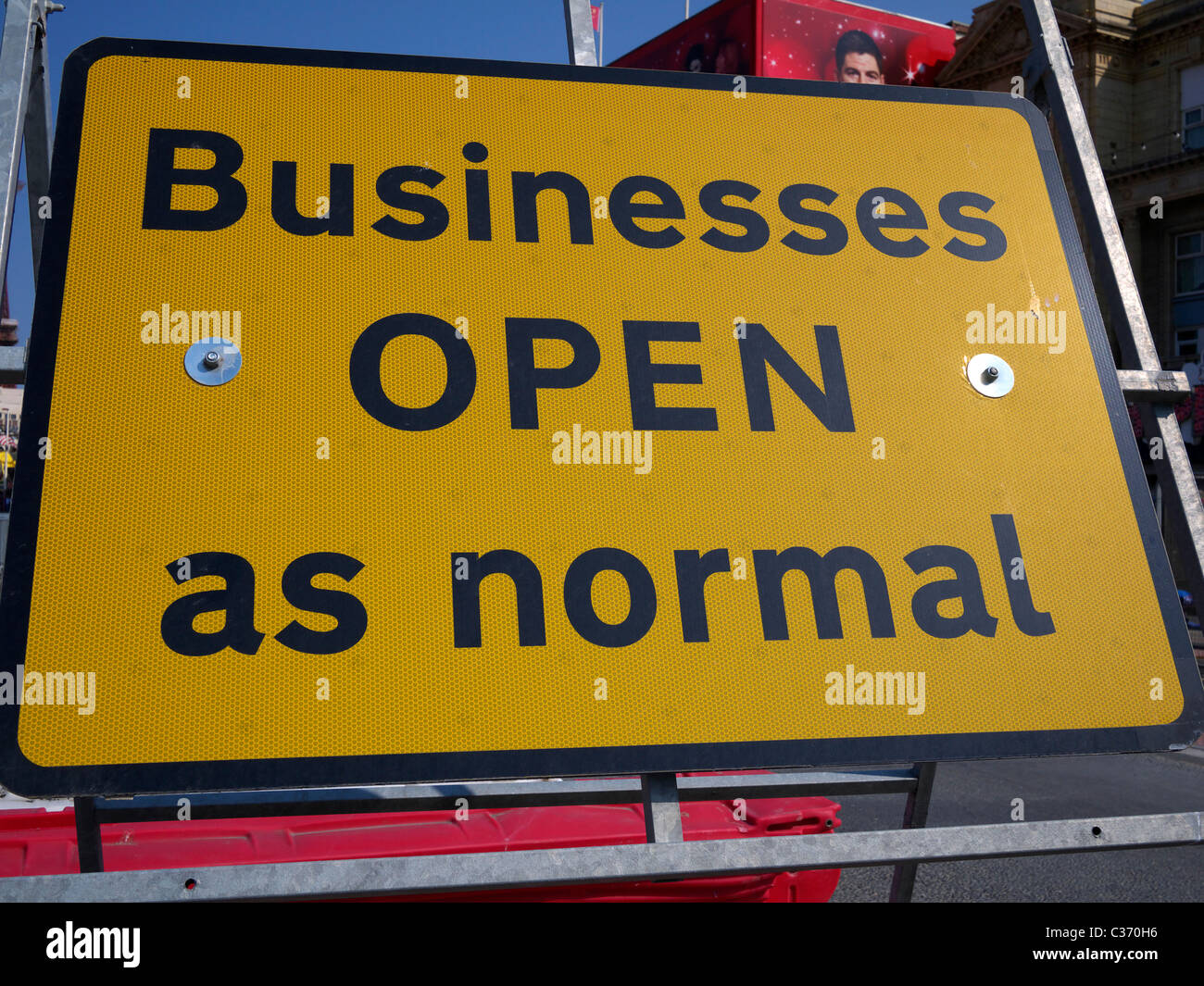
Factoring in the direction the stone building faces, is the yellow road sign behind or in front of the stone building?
in front

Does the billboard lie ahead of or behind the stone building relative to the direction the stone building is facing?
ahead

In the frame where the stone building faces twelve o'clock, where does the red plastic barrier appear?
The red plastic barrier is roughly at 11 o'clock from the stone building.
